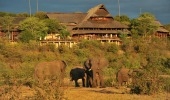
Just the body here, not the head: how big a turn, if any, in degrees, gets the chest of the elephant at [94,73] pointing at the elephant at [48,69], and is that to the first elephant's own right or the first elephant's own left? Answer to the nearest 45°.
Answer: approximately 90° to the first elephant's own right

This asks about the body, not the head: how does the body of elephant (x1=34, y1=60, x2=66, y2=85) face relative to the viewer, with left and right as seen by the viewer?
facing to the right of the viewer

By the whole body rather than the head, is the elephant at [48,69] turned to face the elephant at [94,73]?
yes

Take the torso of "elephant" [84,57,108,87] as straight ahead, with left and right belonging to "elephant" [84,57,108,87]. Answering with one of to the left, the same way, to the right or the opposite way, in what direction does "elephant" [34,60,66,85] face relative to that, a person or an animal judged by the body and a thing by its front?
to the left

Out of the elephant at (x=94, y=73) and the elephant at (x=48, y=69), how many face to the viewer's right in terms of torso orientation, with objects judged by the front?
1

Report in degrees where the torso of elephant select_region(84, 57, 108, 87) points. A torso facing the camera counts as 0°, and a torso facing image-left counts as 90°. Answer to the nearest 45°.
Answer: approximately 0°

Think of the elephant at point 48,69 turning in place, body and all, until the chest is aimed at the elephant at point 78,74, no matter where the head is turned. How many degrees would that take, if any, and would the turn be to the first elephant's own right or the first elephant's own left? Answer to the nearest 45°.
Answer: approximately 45° to the first elephant's own left
